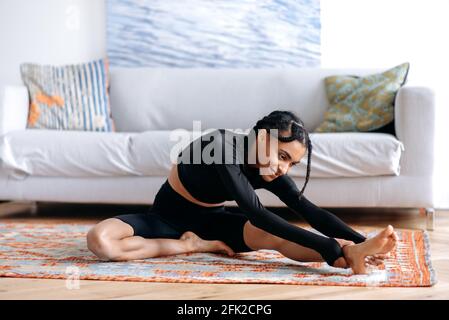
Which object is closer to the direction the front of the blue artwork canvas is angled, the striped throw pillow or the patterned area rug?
the patterned area rug

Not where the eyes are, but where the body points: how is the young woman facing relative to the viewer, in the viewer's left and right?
facing the viewer and to the right of the viewer

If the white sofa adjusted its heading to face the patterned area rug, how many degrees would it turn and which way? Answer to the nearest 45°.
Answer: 0° — it already faces it

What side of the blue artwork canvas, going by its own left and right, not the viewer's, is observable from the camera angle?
front

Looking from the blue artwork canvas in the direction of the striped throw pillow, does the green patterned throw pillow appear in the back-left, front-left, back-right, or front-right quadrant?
back-left

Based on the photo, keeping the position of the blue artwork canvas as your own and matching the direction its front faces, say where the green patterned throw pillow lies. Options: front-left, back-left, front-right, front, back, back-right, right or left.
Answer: front-left

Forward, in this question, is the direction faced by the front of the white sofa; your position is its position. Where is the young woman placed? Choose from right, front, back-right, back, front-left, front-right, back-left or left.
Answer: front

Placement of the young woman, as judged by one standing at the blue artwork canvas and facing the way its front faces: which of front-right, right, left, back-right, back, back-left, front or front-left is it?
front

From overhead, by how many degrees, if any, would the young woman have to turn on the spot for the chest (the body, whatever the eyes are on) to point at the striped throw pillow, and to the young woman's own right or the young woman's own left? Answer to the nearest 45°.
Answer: approximately 180°

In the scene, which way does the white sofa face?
toward the camera

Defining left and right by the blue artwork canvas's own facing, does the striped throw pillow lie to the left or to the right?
on its right

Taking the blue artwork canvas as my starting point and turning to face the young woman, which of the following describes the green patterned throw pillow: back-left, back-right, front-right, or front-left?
front-left

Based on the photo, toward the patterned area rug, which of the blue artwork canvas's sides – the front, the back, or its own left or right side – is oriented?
front
